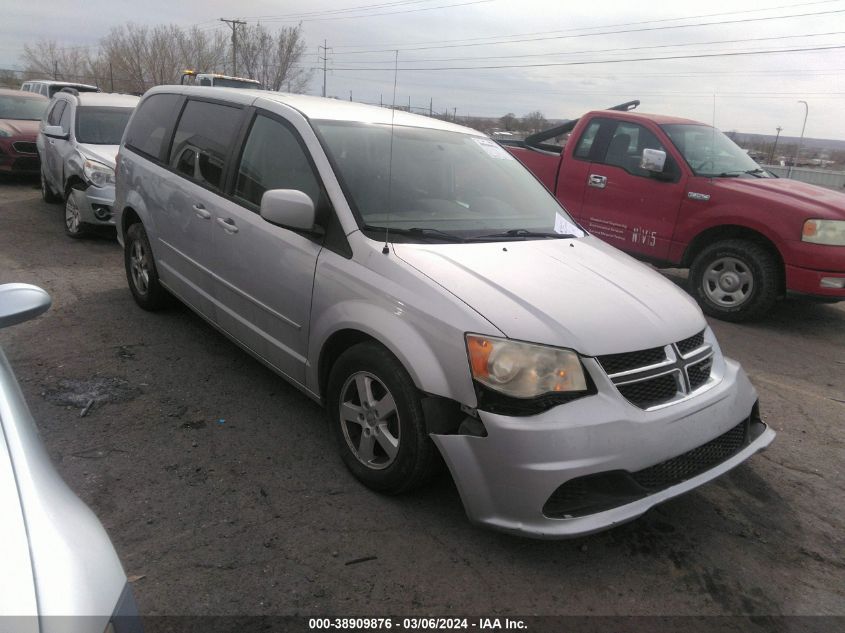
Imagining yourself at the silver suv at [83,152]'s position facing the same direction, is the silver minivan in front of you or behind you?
in front

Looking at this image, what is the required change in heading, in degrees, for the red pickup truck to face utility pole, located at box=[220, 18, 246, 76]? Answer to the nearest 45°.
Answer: approximately 180°

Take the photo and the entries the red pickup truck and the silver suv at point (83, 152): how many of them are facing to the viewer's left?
0

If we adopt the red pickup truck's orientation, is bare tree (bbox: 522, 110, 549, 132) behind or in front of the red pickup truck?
behind

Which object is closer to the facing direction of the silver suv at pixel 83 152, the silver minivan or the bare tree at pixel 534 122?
the silver minivan

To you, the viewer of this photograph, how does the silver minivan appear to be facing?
facing the viewer and to the right of the viewer

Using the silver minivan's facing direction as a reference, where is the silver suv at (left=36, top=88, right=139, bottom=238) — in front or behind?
behind

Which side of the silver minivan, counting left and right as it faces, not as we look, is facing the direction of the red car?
back

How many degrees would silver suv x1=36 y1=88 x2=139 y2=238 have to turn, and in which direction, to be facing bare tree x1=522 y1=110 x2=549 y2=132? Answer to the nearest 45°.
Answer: approximately 90° to its left
